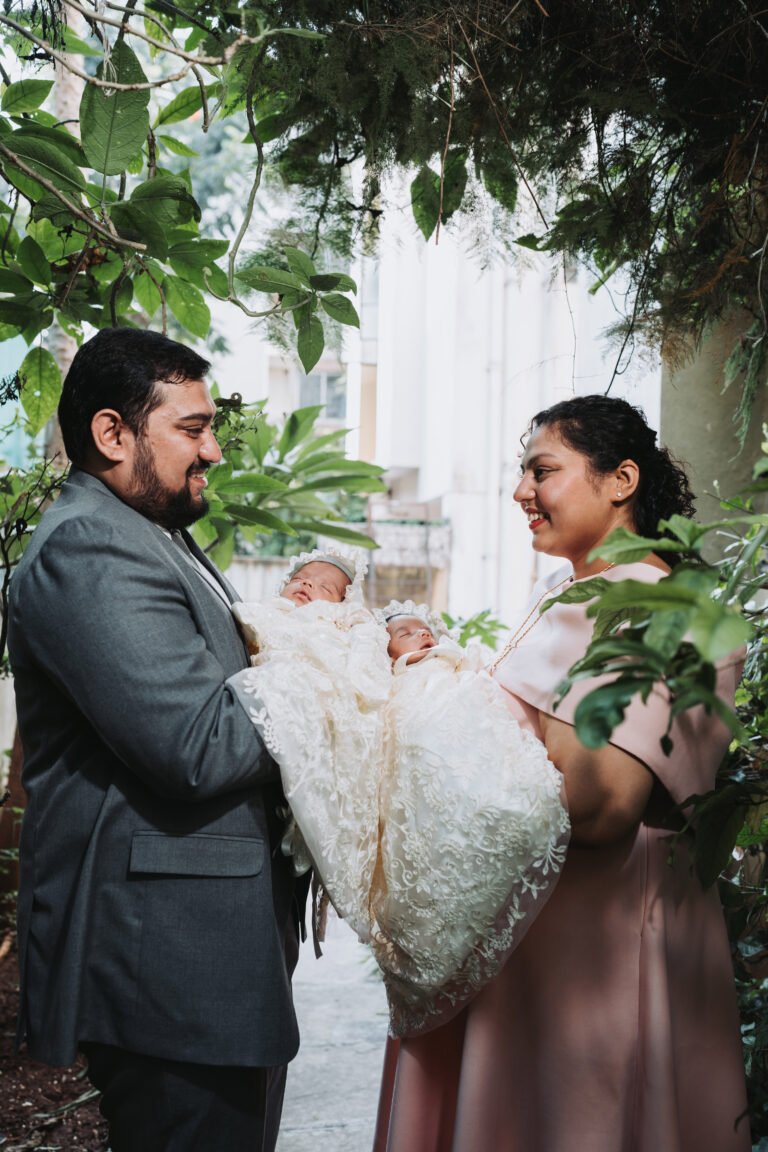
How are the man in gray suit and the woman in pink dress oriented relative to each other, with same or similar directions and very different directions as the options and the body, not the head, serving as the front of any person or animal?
very different directions

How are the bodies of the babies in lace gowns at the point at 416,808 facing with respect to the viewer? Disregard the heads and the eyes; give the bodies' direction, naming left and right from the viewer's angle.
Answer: facing the viewer

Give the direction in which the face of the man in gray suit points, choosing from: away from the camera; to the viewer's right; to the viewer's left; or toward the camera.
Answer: to the viewer's right

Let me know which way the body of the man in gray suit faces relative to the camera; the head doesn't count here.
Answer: to the viewer's right

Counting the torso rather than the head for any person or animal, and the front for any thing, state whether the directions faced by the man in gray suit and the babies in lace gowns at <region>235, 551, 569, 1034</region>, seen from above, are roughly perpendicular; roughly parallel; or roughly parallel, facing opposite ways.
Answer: roughly perpendicular

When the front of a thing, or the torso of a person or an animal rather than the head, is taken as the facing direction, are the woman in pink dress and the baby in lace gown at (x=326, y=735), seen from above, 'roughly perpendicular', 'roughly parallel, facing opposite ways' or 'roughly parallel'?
roughly perpendicular

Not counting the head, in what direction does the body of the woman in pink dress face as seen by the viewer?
to the viewer's left

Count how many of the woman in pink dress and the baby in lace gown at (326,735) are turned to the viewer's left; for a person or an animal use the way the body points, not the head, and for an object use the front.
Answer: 1

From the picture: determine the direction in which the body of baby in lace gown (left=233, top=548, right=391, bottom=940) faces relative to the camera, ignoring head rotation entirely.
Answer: toward the camera
